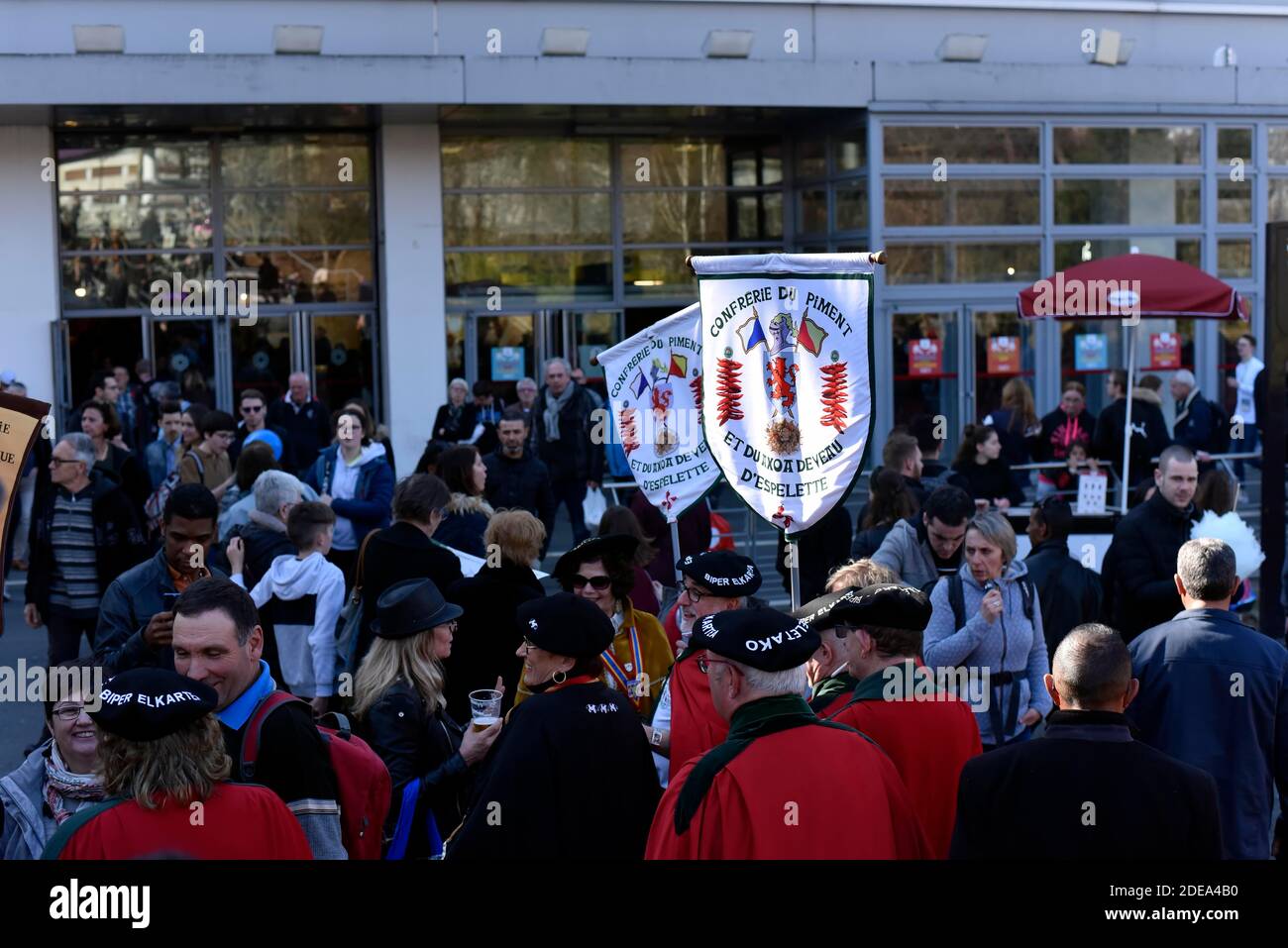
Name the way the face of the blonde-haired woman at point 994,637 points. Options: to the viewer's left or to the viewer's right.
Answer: to the viewer's left

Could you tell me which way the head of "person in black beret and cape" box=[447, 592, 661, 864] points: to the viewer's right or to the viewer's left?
to the viewer's left

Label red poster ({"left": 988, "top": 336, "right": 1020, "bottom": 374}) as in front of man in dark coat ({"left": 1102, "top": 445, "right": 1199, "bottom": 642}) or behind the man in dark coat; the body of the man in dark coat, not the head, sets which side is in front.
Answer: behind

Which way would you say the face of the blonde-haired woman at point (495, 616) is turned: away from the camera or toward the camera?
away from the camera

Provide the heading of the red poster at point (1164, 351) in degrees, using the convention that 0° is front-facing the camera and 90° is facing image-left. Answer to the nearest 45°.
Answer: approximately 0°

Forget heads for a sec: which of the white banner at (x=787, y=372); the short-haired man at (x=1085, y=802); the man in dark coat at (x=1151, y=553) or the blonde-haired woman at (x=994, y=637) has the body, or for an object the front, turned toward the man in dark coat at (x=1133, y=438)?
the short-haired man

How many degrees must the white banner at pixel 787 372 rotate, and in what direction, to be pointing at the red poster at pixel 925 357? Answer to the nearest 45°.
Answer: approximately 180°

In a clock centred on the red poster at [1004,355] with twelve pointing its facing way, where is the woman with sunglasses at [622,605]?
The woman with sunglasses is roughly at 12 o'clock from the red poster.

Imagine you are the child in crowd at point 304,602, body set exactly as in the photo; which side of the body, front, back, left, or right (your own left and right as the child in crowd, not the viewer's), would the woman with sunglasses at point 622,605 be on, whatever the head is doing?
right

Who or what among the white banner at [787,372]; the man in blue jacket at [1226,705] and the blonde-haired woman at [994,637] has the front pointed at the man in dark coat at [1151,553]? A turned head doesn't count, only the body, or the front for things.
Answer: the man in blue jacket
